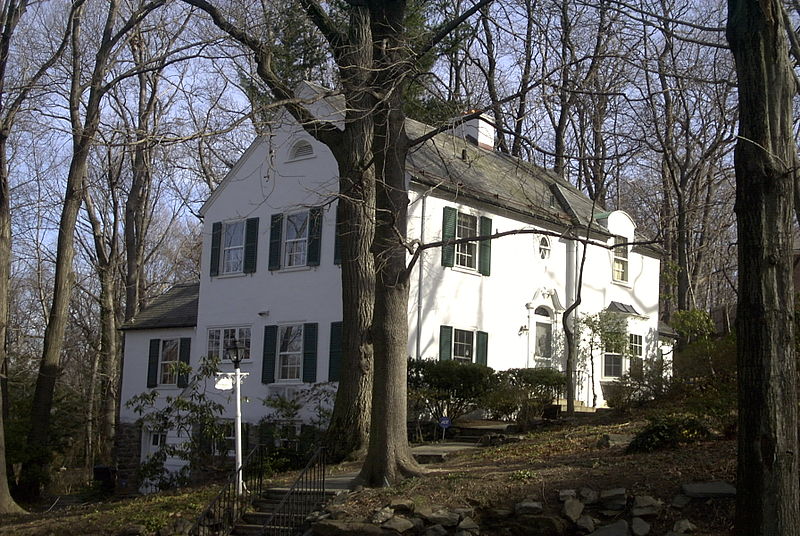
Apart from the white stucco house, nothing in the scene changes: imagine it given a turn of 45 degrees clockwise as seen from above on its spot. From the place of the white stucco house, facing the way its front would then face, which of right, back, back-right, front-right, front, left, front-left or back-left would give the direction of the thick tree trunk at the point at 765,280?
front

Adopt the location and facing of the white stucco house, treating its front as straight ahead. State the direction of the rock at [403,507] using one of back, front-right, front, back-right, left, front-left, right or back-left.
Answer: front-right

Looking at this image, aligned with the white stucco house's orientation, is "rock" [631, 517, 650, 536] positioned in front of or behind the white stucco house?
in front

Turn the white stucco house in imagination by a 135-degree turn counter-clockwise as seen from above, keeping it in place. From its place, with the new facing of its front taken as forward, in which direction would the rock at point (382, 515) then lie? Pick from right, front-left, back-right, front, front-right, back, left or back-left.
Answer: back

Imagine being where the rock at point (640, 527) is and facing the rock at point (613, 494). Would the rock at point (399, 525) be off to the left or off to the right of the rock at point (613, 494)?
left

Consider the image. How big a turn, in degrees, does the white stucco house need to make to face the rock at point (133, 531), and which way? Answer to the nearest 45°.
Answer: approximately 45° to its right

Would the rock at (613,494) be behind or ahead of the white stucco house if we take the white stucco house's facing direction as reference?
ahead

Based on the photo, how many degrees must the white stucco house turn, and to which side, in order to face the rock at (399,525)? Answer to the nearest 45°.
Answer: approximately 45° to its right

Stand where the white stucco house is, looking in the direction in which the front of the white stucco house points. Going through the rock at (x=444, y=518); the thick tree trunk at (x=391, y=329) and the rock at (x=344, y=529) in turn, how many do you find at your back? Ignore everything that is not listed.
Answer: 0

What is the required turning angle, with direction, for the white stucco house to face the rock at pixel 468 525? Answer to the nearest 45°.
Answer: approximately 45° to its right

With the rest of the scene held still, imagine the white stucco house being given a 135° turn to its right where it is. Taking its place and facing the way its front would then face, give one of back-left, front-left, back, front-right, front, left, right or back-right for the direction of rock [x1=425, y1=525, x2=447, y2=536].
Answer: left

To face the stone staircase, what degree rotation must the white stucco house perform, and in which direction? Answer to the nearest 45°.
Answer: approximately 45° to its right

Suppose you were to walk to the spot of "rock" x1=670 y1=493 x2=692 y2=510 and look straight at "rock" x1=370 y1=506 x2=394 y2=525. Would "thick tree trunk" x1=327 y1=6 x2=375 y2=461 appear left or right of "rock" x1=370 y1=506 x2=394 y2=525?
right

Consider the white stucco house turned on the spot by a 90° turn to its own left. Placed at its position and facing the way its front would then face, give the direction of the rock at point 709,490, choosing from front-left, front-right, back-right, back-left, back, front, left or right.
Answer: back-right

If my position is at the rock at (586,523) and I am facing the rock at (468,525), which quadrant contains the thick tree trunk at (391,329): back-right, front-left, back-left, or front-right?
front-right

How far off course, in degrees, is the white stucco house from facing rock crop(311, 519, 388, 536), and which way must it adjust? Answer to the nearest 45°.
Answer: approximately 45° to its right

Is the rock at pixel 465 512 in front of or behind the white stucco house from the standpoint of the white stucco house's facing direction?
in front

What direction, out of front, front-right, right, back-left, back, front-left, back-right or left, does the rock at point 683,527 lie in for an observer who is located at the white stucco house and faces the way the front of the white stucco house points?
front-right
